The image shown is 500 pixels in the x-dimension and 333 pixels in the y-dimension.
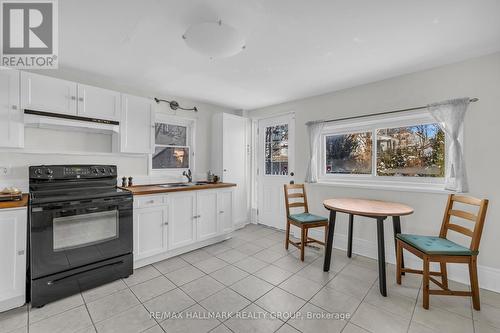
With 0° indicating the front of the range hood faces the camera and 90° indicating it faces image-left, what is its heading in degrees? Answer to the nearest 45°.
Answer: approximately 315°

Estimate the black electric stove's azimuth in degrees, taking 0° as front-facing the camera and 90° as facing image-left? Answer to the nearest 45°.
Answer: approximately 315°

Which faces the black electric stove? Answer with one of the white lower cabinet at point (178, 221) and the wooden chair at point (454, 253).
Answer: the wooden chair

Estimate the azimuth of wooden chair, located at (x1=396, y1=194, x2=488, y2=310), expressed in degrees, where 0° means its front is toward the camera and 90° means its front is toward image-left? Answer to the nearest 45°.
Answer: approximately 45°

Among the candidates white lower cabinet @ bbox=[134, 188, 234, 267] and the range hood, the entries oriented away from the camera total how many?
0

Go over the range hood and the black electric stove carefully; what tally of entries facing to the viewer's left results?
0

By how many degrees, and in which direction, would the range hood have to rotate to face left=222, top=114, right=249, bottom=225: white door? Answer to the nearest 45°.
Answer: approximately 45° to its left
